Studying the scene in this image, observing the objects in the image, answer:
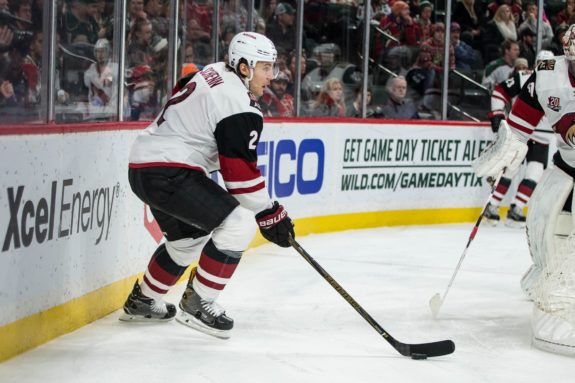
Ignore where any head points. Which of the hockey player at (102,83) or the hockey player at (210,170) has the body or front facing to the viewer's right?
the hockey player at (210,170)

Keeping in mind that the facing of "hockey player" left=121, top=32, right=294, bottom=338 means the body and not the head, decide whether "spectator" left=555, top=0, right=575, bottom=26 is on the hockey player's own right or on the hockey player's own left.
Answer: on the hockey player's own left

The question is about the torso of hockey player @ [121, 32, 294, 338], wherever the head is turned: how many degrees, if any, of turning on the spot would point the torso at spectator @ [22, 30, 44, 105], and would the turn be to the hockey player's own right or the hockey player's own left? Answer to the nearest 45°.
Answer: approximately 135° to the hockey player's own left

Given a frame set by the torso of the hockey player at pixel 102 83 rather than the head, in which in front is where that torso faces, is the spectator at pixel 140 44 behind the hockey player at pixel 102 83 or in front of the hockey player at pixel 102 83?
behind

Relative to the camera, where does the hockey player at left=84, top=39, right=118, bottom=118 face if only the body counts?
toward the camera

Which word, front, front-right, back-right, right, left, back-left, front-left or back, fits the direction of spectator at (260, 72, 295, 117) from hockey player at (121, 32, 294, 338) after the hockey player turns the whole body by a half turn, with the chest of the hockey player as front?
right

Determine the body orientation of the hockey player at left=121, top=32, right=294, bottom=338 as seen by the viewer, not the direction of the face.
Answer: to the viewer's right

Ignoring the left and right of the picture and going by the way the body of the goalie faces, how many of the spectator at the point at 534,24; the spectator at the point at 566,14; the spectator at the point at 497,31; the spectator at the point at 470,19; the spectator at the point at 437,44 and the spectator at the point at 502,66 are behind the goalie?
6
